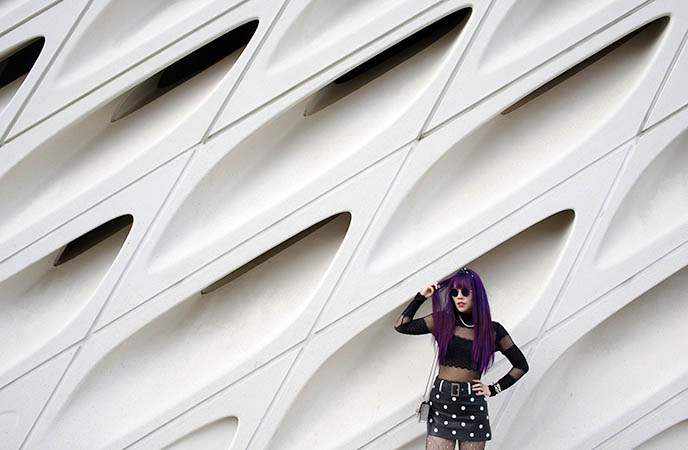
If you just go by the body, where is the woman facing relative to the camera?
toward the camera
